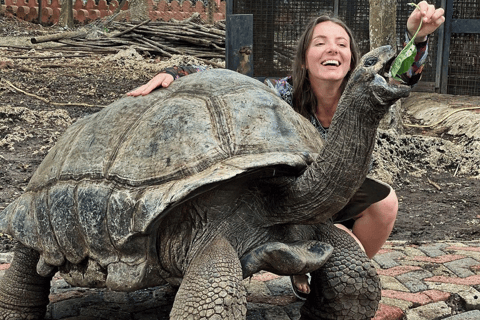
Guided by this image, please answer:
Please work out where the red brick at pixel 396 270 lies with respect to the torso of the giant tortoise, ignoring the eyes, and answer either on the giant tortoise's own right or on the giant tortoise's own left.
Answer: on the giant tortoise's own left

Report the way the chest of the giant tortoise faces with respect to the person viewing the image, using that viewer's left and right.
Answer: facing the viewer and to the right of the viewer

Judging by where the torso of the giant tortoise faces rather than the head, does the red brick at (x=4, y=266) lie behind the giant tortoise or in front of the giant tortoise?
behind

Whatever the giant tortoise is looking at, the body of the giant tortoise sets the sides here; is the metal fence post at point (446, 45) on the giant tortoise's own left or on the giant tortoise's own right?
on the giant tortoise's own left

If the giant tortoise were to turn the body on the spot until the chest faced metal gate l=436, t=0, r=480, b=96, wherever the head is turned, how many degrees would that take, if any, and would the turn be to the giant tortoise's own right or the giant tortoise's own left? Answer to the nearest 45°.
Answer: approximately 90° to the giant tortoise's own left

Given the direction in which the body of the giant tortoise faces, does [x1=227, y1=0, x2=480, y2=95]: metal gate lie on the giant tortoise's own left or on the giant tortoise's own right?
on the giant tortoise's own left

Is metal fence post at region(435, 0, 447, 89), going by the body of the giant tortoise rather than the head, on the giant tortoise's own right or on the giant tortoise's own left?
on the giant tortoise's own left

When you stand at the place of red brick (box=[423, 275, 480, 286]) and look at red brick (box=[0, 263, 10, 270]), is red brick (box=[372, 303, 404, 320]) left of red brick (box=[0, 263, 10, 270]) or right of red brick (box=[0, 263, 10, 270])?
left

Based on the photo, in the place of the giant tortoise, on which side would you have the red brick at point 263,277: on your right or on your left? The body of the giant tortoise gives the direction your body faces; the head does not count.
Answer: on your left

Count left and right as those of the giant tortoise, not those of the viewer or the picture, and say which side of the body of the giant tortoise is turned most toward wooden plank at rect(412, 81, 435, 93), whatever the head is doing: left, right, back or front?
left

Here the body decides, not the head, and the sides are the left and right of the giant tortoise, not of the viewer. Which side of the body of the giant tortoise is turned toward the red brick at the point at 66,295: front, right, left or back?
back
